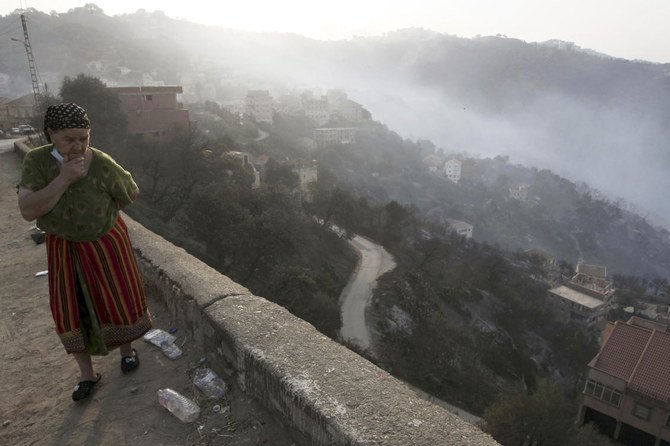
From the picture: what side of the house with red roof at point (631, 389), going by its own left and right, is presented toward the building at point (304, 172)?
right

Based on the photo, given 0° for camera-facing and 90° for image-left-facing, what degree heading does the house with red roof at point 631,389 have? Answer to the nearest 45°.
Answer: approximately 45°

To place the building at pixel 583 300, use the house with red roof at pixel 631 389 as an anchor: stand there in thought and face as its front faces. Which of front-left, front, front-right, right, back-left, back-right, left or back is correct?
back-right

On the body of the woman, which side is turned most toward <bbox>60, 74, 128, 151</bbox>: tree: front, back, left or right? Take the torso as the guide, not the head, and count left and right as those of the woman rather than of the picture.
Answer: back

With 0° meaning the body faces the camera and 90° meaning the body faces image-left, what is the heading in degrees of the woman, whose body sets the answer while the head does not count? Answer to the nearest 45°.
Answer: approximately 0°

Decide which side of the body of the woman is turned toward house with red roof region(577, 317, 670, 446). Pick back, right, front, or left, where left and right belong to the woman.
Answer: left
